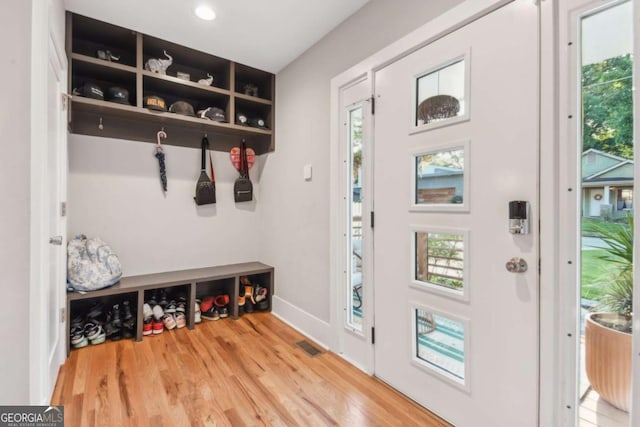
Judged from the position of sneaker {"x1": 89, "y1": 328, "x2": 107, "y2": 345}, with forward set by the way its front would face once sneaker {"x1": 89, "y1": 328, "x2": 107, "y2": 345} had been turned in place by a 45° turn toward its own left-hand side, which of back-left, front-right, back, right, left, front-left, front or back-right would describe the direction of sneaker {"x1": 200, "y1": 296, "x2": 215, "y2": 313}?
left

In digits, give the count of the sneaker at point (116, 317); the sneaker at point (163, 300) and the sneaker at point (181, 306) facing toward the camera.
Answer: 3

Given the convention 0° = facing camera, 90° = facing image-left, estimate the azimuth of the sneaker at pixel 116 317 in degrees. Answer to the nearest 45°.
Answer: approximately 0°

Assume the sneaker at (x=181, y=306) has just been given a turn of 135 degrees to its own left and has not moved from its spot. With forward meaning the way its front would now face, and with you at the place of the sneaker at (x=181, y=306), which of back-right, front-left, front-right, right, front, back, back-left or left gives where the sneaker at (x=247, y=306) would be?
front-right

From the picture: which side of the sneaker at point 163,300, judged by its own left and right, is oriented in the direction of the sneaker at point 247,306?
left
